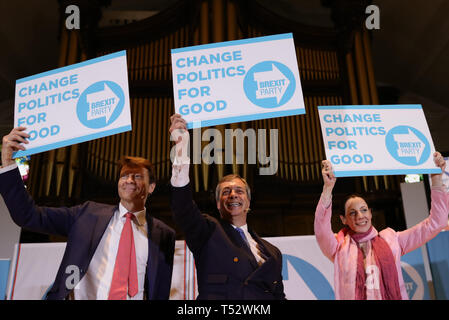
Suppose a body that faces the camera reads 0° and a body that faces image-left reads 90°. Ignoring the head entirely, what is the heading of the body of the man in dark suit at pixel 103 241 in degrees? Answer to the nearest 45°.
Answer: approximately 0°

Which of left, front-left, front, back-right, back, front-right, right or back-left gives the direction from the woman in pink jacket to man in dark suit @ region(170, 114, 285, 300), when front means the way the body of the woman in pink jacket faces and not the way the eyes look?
front-right

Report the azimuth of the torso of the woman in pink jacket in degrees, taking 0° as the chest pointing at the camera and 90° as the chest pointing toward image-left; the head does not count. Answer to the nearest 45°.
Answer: approximately 0°

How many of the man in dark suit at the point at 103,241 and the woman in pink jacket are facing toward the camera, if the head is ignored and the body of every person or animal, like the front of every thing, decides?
2

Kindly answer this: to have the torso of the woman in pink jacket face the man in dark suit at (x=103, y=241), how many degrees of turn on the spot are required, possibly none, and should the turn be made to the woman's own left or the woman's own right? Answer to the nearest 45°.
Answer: approximately 45° to the woman's own right

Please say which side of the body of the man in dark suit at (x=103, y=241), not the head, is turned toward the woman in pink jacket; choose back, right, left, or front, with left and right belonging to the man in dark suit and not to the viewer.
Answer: left
